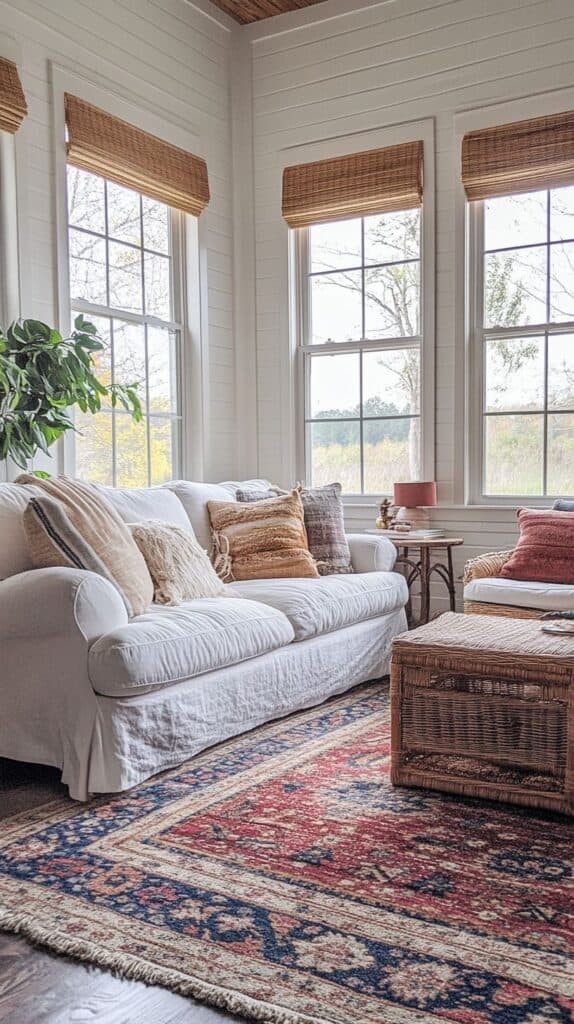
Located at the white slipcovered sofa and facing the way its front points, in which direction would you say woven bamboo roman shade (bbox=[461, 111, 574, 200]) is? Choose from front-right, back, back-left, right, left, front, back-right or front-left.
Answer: left

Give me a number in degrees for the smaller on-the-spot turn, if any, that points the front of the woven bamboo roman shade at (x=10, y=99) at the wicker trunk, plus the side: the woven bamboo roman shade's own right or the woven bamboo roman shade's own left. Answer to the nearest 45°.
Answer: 0° — it already faces it

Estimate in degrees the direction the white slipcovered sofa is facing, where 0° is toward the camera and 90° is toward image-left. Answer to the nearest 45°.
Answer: approximately 315°

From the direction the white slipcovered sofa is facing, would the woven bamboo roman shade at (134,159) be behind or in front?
behind

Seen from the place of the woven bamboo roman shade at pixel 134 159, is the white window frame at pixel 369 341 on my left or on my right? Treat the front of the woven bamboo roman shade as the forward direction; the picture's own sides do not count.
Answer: on my left

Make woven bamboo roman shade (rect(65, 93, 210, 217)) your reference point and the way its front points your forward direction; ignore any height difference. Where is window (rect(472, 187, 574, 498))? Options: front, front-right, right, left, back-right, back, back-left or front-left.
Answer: front-left

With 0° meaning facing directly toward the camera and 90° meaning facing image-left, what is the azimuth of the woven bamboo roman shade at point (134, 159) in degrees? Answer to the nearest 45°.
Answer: approximately 315°

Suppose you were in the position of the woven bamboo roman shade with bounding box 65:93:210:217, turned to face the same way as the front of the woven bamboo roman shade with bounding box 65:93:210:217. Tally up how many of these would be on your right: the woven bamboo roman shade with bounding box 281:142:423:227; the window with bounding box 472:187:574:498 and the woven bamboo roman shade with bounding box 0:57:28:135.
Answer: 1

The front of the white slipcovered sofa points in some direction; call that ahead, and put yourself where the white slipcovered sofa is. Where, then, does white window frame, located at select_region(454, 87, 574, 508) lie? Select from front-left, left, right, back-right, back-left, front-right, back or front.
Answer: left

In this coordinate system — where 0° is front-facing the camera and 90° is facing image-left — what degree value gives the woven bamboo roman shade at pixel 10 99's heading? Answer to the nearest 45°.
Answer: approximately 315°

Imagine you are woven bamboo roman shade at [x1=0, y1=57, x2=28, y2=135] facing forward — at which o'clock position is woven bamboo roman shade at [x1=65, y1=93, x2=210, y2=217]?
woven bamboo roman shade at [x1=65, y1=93, x2=210, y2=217] is roughly at 9 o'clock from woven bamboo roman shade at [x1=0, y1=57, x2=28, y2=135].
